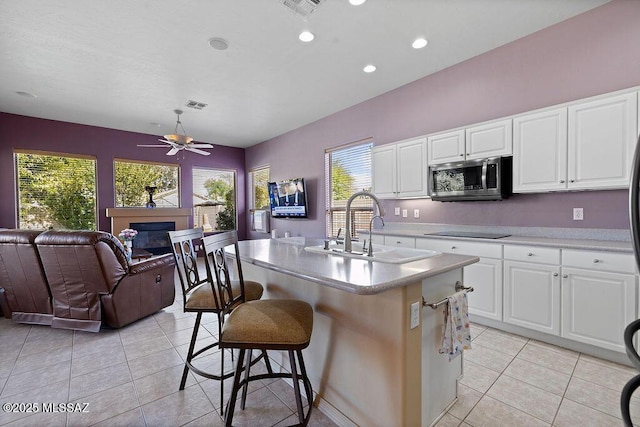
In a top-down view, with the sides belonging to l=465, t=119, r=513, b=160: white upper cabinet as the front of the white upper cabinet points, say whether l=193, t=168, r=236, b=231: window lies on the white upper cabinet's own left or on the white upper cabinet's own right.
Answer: on the white upper cabinet's own right

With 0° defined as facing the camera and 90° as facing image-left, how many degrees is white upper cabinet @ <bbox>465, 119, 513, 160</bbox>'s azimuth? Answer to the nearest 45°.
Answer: approximately 45°

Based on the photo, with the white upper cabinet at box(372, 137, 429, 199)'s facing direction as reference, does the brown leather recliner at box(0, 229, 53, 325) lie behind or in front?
in front

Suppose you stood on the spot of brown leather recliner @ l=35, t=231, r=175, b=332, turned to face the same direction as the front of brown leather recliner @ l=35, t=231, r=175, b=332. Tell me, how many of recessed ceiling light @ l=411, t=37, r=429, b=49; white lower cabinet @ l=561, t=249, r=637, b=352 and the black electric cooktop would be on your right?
3

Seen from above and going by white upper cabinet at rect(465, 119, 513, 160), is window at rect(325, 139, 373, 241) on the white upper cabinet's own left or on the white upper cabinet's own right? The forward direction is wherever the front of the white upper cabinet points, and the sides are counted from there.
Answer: on the white upper cabinet's own right

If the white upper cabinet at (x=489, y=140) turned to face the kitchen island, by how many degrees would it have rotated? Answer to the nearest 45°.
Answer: approximately 45° to its left

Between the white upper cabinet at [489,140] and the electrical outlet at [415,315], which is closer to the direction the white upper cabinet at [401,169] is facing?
the electrical outlet

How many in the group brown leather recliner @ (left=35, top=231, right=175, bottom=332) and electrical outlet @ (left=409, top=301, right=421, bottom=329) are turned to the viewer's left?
0

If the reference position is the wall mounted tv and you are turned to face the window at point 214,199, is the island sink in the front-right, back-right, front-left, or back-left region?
back-left

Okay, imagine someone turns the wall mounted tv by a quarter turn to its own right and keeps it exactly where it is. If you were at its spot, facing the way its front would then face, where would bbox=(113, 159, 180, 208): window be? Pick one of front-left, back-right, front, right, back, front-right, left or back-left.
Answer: front-left

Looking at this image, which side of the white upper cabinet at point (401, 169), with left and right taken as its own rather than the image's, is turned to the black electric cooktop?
left

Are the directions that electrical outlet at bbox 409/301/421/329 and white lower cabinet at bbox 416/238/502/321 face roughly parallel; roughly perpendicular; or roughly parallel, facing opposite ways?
roughly perpendicular

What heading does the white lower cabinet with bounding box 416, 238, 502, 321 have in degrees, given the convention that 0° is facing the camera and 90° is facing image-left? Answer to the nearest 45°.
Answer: approximately 45°
